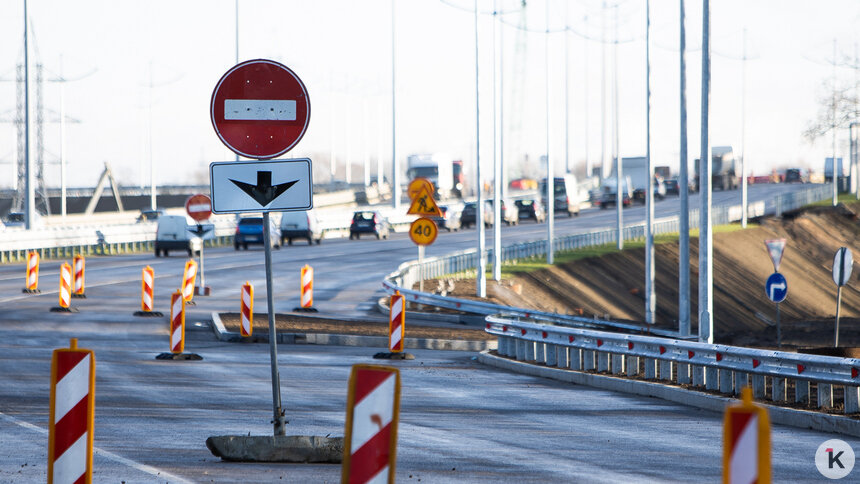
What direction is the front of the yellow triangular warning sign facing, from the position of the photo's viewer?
facing the viewer

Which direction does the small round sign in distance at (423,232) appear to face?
toward the camera

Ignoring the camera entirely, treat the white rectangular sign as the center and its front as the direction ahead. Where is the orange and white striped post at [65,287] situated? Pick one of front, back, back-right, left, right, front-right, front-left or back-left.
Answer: back

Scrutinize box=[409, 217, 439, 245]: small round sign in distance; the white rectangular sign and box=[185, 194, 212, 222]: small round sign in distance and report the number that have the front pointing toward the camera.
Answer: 3

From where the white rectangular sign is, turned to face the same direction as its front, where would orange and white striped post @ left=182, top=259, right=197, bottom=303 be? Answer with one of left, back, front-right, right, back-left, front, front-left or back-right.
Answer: back

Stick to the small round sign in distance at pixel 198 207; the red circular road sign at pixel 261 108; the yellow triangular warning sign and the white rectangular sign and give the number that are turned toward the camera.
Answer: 4

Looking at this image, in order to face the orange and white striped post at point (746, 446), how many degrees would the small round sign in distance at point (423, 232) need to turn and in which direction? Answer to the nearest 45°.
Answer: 0° — it already faces it

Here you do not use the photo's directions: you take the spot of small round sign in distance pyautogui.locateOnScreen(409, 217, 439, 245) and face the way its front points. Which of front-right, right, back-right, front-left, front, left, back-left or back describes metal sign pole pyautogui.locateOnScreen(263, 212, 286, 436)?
front

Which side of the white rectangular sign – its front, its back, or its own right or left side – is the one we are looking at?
front
